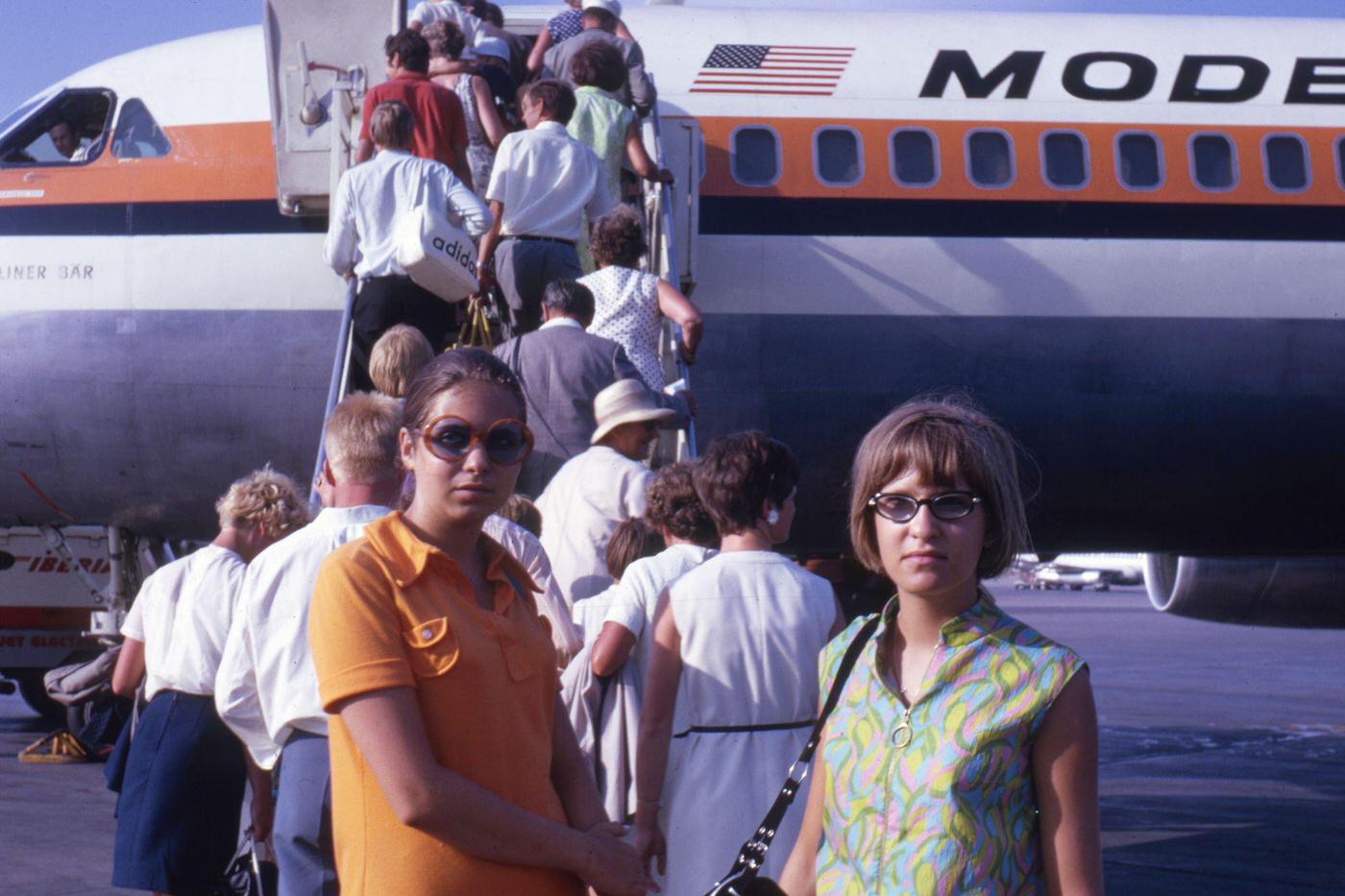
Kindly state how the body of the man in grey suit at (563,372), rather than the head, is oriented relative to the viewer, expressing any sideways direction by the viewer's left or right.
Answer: facing away from the viewer

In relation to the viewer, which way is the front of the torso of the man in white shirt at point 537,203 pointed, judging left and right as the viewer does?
facing away from the viewer

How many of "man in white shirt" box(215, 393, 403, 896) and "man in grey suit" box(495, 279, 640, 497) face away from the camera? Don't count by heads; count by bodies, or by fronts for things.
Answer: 2

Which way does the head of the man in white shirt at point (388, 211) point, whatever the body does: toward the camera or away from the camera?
away from the camera

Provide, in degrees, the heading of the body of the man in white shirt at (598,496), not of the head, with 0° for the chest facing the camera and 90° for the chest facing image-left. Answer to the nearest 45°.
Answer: approximately 225°

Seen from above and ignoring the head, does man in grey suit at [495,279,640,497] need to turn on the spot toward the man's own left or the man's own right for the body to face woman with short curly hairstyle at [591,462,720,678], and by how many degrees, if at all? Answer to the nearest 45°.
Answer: approximately 180°

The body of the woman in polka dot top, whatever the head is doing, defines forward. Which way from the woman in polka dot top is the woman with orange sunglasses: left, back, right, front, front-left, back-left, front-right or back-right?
back

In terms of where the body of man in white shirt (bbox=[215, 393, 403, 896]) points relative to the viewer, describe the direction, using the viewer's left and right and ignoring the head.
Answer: facing away from the viewer

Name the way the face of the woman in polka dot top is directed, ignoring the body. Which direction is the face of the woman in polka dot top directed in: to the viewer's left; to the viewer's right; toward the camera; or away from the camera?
away from the camera

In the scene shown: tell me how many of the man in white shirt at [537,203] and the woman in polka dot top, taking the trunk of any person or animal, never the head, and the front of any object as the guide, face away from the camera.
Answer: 2

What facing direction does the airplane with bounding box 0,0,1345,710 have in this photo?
to the viewer's left

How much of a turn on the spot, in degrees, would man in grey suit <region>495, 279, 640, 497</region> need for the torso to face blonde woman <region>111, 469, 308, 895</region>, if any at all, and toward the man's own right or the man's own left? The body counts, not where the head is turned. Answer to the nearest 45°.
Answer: approximately 135° to the man's own left
